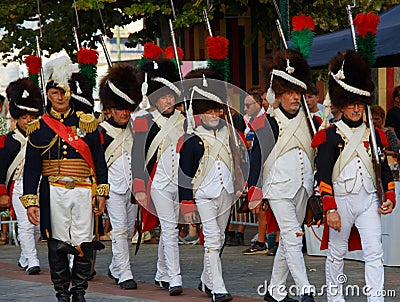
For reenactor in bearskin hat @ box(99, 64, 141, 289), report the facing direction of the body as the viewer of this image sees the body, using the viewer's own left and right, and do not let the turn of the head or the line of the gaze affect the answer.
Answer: facing the viewer and to the right of the viewer

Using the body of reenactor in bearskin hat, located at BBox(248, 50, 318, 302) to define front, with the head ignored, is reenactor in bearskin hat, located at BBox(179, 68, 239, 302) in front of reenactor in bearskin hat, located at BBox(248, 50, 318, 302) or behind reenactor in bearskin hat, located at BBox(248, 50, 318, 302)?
behind

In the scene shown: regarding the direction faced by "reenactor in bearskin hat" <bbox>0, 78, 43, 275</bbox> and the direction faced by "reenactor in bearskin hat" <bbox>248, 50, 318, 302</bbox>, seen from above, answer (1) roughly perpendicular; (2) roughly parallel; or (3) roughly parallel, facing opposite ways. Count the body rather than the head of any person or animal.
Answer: roughly parallel

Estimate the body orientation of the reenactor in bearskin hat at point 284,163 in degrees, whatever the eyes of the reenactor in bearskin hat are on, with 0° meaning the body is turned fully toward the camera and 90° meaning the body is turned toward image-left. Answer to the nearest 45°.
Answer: approximately 315°

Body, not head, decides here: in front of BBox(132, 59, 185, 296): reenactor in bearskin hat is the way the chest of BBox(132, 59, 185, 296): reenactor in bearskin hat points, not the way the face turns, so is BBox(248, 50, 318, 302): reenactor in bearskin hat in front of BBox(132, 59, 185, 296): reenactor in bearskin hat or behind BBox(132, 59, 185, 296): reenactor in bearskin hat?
in front

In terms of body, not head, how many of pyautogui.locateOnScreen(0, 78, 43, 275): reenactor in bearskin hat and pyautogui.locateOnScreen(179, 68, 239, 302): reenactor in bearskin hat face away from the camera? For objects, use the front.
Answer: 0

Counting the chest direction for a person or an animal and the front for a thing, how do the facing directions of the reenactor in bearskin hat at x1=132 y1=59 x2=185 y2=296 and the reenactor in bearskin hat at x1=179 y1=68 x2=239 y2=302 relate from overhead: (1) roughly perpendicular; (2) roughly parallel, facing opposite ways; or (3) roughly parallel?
roughly parallel
